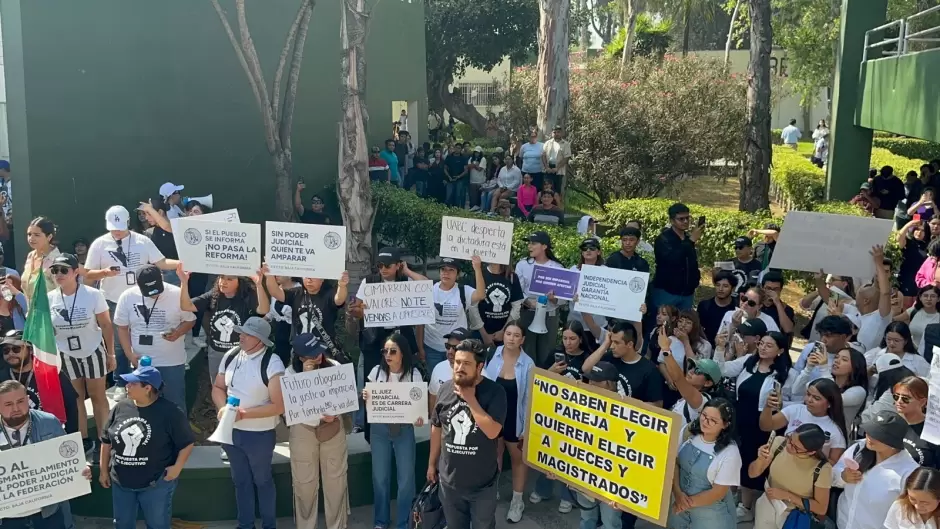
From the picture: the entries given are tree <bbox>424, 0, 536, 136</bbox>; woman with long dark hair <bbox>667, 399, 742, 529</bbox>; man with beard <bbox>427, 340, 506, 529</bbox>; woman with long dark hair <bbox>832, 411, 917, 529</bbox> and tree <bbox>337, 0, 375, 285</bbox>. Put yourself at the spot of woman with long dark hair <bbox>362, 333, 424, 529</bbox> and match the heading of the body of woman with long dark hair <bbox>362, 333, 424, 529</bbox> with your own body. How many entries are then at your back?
2

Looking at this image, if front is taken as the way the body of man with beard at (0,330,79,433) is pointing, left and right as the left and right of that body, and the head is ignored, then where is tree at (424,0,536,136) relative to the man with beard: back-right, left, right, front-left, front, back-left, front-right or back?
back-left

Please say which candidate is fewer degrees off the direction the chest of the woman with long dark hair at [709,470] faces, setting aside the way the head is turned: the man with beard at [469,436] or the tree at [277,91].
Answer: the man with beard

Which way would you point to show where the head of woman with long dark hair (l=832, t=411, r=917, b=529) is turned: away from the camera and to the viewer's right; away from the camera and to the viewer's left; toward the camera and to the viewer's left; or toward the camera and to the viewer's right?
toward the camera and to the viewer's left

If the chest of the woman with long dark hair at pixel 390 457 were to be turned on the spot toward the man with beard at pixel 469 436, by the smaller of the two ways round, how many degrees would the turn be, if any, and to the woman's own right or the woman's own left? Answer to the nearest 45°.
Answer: approximately 45° to the woman's own left

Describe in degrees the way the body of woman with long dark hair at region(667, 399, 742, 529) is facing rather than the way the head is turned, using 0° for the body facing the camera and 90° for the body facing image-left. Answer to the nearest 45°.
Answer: approximately 45°

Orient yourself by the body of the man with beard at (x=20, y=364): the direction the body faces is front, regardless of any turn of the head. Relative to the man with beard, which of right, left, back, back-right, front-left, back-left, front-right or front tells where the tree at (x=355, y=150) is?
back-left

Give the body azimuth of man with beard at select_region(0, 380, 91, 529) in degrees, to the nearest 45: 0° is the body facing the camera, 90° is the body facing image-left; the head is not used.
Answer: approximately 0°

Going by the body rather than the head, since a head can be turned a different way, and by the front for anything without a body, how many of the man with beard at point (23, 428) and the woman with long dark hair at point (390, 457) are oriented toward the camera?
2

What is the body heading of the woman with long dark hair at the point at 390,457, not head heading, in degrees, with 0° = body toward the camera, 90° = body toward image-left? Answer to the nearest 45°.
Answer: approximately 0°

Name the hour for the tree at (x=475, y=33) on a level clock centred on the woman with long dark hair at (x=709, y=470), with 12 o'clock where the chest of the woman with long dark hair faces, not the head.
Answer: The tree is roughly at 4 o'clock from the woman with long dark hair.

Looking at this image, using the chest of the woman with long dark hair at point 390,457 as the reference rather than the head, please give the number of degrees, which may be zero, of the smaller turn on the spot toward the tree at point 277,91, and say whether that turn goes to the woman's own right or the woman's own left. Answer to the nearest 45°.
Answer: approximately 180°
